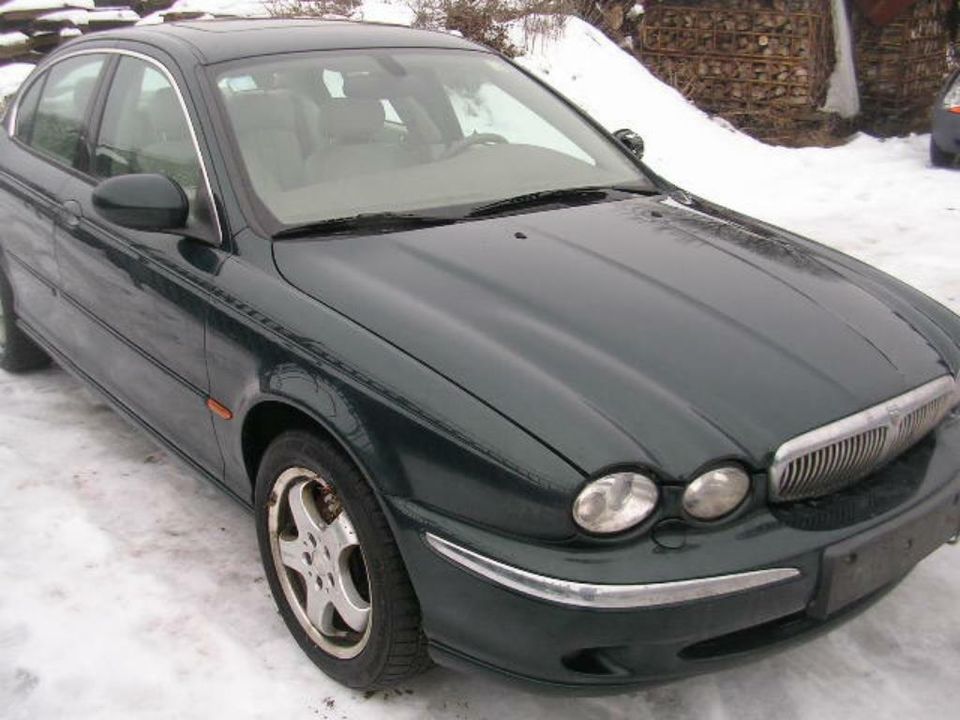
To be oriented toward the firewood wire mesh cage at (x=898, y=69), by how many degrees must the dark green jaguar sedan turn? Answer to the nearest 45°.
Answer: approximately 90° to its left

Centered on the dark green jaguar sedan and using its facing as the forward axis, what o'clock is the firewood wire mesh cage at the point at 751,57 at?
The firewood wire mesh cage is roughly at 8 o'clock from the dark green jaguar sedan.

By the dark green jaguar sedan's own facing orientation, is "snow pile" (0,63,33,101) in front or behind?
behind

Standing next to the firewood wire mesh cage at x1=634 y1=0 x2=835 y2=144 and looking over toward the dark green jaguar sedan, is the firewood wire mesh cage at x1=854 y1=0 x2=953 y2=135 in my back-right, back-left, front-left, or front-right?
back-left

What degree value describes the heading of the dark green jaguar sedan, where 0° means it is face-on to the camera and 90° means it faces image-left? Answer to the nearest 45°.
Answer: approximately 315°
